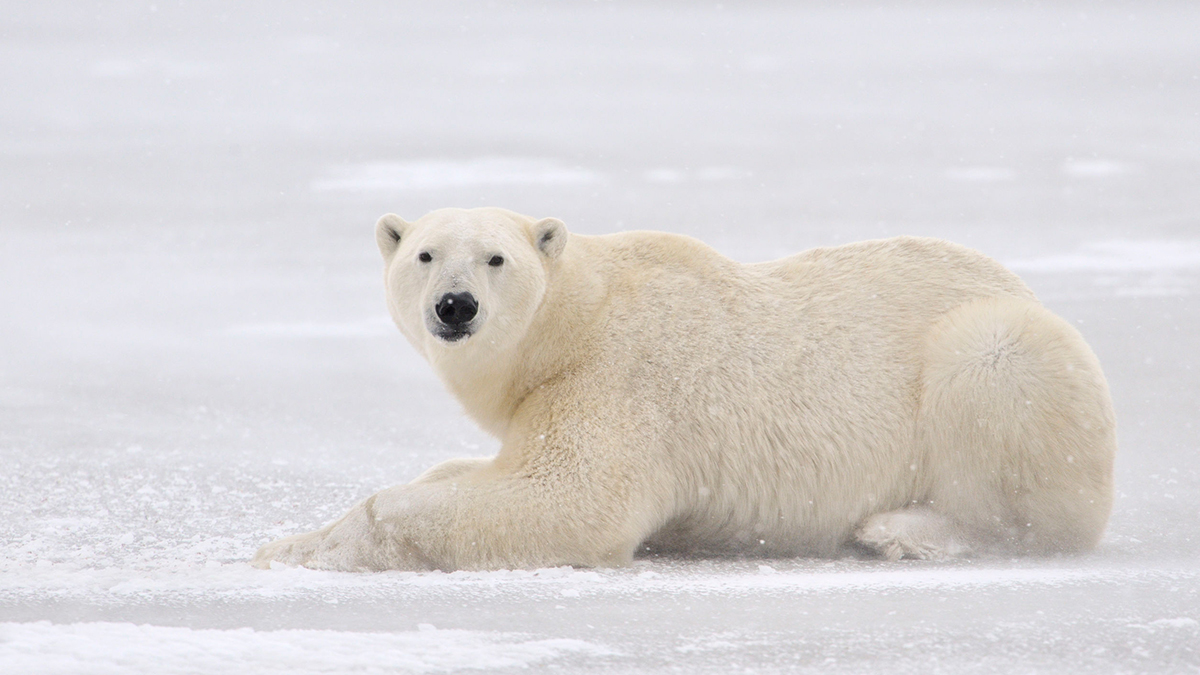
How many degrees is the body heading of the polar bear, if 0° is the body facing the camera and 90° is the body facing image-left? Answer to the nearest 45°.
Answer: approximately 90°
